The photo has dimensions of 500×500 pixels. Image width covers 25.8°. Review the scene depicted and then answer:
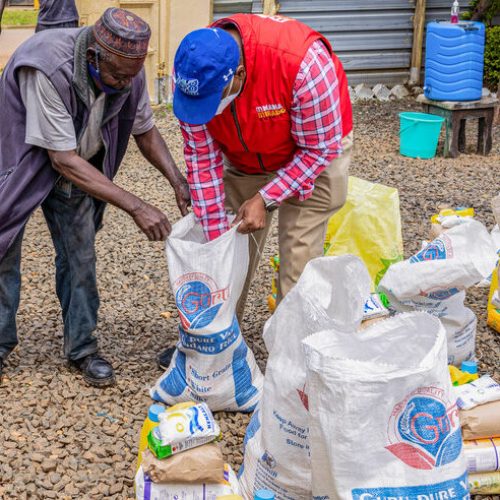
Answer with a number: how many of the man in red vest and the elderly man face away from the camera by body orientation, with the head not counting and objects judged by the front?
0

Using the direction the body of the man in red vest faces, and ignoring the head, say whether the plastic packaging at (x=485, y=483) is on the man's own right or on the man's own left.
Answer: on the man's own left

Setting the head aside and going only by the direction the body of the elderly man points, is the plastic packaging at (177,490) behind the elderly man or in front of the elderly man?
in front

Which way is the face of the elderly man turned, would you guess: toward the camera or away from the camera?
toward the camera

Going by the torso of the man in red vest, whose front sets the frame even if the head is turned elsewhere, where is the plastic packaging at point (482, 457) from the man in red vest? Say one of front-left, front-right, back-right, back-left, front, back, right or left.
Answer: left

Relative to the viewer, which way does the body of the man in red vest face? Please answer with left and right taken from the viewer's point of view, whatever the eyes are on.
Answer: facing the viewer and to the left of the viewer

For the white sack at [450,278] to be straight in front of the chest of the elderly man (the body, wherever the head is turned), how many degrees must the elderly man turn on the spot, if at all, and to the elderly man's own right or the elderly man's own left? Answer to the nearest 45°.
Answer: approximately 45° to the elderly man's own left

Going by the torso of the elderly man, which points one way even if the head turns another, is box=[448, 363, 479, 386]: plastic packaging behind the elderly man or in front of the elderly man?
in front

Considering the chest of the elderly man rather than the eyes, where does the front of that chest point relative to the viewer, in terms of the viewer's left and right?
facing the viewer and to the right of the viewer

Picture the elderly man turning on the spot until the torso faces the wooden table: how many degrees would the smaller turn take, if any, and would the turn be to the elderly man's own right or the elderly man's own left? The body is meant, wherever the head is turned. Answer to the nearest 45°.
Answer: approximately 90° to the elderly man's own left

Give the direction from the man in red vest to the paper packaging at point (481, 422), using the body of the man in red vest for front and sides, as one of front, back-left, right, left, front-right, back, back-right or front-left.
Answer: left

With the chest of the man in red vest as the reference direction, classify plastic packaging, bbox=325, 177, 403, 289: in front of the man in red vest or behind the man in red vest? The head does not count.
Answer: behind

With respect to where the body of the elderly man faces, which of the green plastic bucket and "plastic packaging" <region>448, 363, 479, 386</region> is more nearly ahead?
the plastic packaging

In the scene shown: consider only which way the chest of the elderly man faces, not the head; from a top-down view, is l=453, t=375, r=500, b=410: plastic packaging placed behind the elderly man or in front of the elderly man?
in front

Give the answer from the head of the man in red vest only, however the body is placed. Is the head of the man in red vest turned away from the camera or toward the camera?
toward the camera

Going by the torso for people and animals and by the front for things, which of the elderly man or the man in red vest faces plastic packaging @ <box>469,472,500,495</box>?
the elderly man

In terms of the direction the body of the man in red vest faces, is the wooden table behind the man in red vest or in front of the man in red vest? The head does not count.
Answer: behind

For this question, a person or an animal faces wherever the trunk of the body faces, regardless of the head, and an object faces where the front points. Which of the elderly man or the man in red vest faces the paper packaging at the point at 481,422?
the elderly man

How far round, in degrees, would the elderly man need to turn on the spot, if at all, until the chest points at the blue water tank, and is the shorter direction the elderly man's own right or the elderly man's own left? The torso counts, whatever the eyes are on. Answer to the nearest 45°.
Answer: approximately 90° to the elderly man's own left
